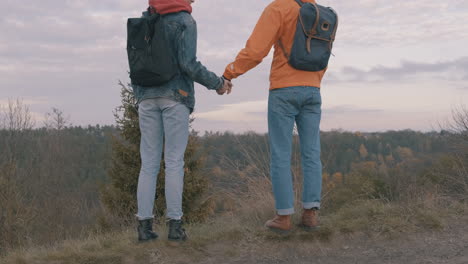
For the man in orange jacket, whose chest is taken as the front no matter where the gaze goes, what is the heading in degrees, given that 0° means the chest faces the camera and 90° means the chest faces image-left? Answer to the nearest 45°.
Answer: approximately 135°
